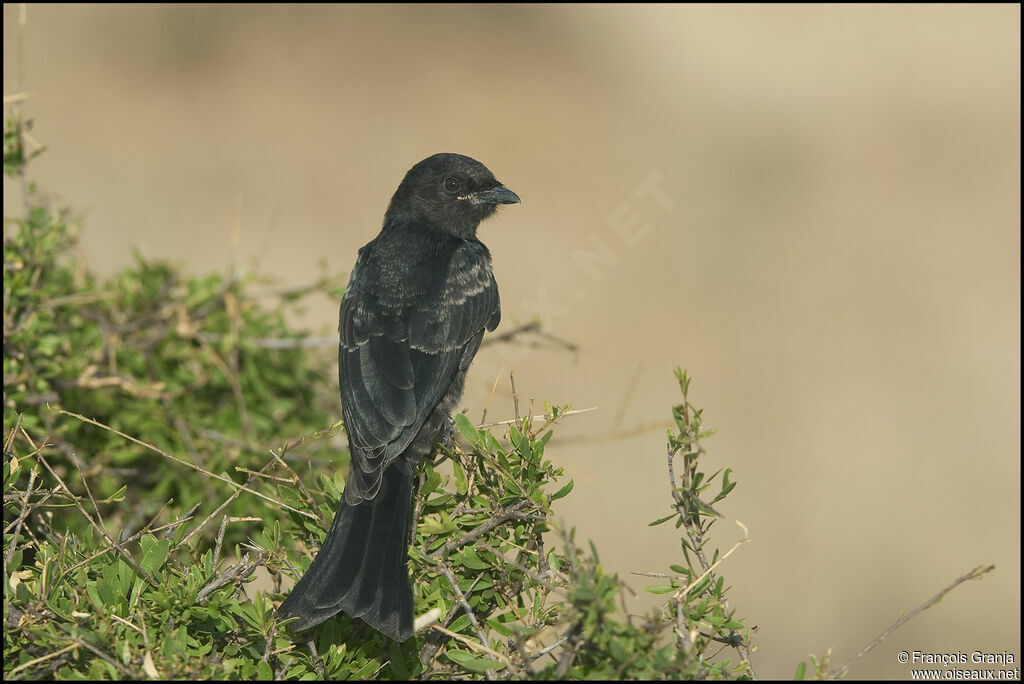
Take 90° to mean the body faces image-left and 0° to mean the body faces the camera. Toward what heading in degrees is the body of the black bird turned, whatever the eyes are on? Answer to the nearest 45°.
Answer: approximately 225°
